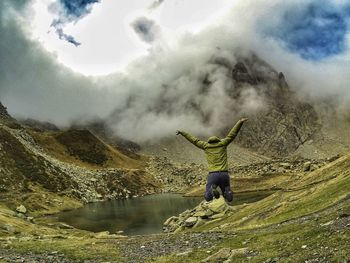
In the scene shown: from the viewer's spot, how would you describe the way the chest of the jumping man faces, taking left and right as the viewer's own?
facing away from the viewer
